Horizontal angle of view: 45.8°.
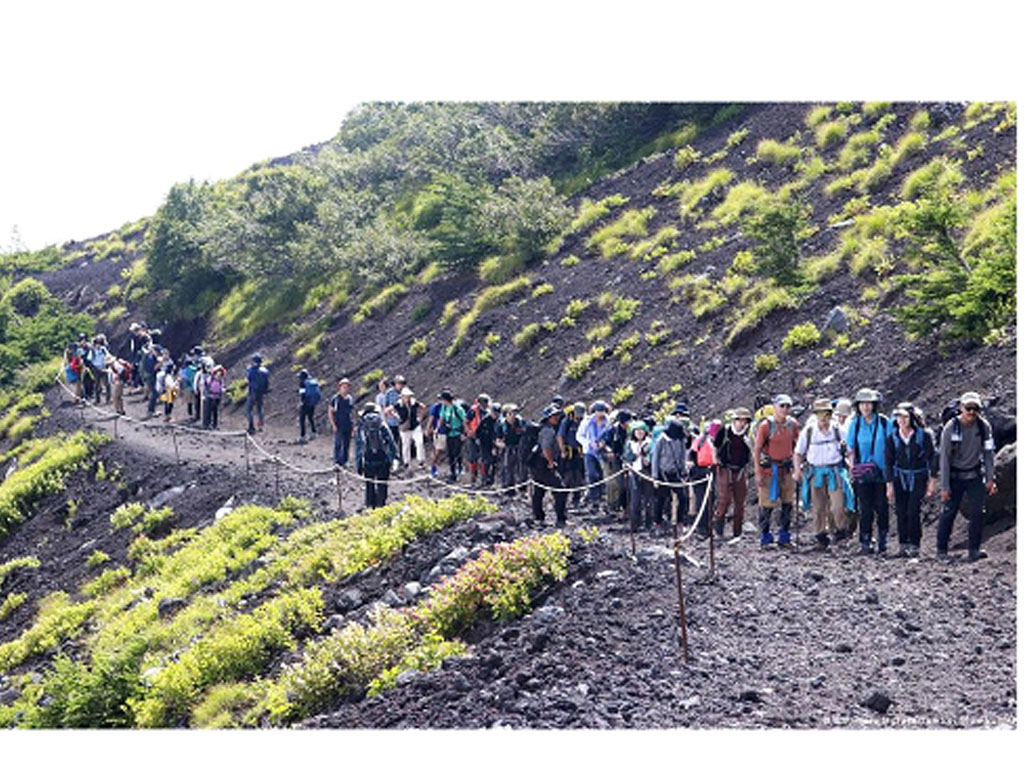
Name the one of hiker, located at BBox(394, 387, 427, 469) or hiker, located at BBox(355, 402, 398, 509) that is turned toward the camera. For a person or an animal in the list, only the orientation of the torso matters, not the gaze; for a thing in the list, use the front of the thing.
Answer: hiker, located at BBox(394, 387, 427, 469)

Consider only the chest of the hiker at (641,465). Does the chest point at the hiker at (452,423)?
no

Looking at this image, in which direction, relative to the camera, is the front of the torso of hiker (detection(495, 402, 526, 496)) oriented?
toward the camera

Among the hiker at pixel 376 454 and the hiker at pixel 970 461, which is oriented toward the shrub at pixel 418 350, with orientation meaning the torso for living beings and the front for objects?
the hiker at pixel 376 454

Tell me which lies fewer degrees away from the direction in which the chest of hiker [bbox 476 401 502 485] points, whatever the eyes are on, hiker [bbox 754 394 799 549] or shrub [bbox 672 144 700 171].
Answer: the hiker

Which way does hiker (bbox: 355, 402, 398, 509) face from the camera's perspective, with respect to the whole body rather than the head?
away from the camera

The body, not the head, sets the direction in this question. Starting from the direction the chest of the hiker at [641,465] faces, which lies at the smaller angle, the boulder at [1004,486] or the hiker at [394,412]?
the boulder

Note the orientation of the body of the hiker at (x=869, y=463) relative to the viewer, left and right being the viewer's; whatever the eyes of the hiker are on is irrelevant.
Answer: facing the viewer

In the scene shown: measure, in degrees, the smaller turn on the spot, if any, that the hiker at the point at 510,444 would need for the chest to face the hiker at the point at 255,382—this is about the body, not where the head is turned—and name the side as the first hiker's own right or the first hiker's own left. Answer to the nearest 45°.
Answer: approximately 135° to the first hiker's own right

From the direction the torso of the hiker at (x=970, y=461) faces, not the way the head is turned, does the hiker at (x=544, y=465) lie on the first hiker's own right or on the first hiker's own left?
on the first hiker's own right

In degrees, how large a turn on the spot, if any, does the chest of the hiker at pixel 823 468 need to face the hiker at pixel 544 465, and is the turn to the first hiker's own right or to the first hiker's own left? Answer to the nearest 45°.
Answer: approximately 90° to the first hiker's own right

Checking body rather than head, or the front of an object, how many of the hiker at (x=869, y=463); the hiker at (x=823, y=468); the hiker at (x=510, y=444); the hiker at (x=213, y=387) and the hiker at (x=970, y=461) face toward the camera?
5

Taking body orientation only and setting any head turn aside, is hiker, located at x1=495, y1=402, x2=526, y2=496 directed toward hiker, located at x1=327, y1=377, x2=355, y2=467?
no

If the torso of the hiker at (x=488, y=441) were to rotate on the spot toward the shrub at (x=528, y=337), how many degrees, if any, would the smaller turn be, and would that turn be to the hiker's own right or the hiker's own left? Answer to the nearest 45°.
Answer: approximately 135° to the hiker's own left

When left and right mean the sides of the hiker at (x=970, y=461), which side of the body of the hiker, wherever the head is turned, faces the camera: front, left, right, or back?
front

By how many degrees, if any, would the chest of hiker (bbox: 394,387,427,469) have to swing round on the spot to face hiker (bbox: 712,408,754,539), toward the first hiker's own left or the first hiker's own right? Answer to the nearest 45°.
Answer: approximately 45° to the first hiker's own left

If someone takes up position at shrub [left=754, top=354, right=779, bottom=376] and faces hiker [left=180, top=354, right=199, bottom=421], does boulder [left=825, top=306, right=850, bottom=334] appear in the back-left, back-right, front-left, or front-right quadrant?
back-right

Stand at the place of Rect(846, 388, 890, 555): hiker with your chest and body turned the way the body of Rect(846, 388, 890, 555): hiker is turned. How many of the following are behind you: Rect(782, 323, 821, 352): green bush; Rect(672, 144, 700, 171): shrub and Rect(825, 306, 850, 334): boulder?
3

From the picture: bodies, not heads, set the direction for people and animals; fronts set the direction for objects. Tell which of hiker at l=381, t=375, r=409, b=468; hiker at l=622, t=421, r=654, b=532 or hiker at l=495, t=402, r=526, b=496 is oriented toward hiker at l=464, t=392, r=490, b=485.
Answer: hiker at l=381, t=375, r=409, b=468

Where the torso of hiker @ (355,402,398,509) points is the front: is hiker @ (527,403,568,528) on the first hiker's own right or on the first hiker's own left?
on the first hiker's own right
